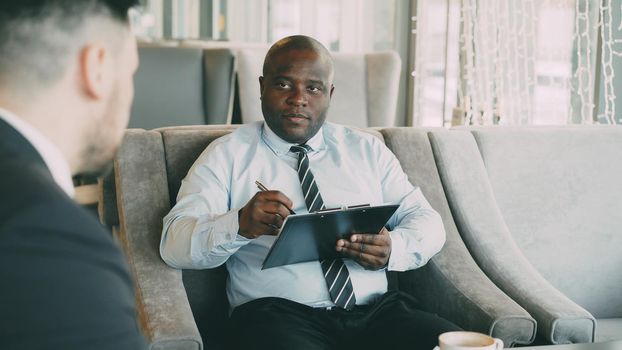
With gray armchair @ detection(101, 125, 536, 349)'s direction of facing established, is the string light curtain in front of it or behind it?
behind

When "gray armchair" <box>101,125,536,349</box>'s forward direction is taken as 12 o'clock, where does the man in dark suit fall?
The man in dark suit is roughly at 12 o'clock from the gray armchair.

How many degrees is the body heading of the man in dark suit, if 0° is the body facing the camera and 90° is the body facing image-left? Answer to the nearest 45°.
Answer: approximately 225°

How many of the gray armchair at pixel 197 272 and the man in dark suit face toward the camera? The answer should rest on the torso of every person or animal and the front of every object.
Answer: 1

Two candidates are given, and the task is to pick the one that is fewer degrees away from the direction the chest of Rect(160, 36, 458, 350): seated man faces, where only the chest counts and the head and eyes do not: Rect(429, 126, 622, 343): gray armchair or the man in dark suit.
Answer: the man in dark suit

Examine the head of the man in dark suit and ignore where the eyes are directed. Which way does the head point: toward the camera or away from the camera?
away from the camera

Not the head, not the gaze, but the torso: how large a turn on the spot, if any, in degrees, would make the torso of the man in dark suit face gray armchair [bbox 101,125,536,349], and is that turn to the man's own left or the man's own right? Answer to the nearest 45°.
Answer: approximately 45° to the man's own left

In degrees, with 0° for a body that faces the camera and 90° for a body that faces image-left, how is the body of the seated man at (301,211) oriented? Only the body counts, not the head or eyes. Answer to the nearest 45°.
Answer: approximately 0°

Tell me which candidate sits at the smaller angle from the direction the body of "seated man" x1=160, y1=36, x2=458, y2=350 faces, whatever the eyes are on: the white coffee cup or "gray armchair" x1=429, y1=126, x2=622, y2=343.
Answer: the white coffee cup
